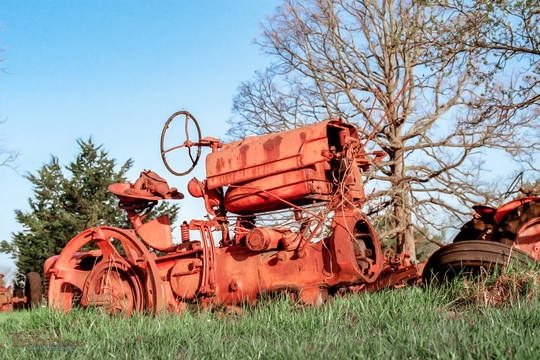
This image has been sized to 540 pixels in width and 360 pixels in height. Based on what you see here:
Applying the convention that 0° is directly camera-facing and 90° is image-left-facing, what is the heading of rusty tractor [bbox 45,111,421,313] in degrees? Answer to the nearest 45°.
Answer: approximately 315°

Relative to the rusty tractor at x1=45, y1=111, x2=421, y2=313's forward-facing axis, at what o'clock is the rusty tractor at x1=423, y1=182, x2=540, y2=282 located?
the rusty tractor at x1=423, y1=182, x2=540, y2=282 is roughly at 11 o'clock from the rusty tractor at x1=45, y1=111, x2=421, y2=313.

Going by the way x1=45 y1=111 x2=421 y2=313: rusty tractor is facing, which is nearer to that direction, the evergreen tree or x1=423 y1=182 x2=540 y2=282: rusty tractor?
the rusty tractor

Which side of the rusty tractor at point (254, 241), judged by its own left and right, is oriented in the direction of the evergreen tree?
back
